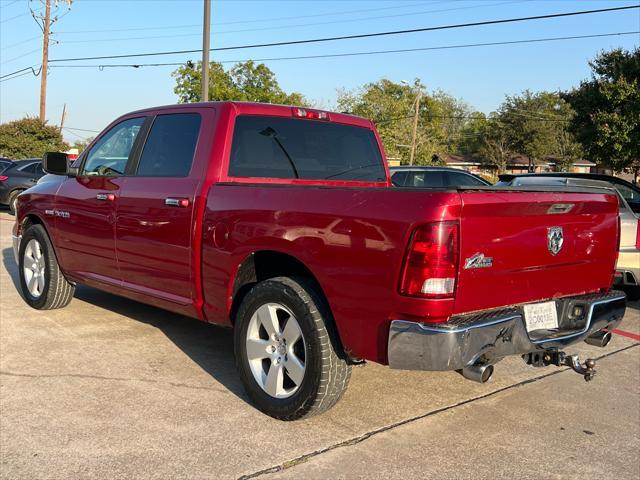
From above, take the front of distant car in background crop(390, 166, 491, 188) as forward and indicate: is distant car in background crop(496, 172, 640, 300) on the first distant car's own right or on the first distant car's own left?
on the first distant car's own right

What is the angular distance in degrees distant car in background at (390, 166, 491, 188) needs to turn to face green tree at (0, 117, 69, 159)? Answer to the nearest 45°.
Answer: approximately 135° to its left

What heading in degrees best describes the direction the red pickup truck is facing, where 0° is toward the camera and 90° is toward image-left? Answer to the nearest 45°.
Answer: approximately 135°

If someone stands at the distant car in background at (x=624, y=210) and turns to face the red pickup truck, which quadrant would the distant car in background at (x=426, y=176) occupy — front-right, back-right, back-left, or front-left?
back-right

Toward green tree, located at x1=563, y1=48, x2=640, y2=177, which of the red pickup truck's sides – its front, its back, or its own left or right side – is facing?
right
